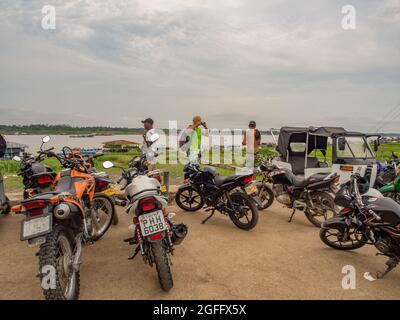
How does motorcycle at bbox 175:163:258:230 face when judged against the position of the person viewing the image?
facing away from the viewer and to the left of the viewer

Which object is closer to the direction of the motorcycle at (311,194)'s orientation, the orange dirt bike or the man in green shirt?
the man in green shirt

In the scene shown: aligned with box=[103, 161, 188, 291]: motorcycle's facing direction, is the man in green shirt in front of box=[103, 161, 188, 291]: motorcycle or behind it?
in front

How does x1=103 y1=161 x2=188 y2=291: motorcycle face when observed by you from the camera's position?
facing away from the viewer

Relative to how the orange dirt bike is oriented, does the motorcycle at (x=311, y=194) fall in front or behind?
in front

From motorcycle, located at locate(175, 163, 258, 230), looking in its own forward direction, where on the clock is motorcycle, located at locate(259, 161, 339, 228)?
motorcycle, located at locate(259, 161, 339, 228) is roughly at 4 o'clock from motorcycle, located at locate(175, 163, 258, 230).
